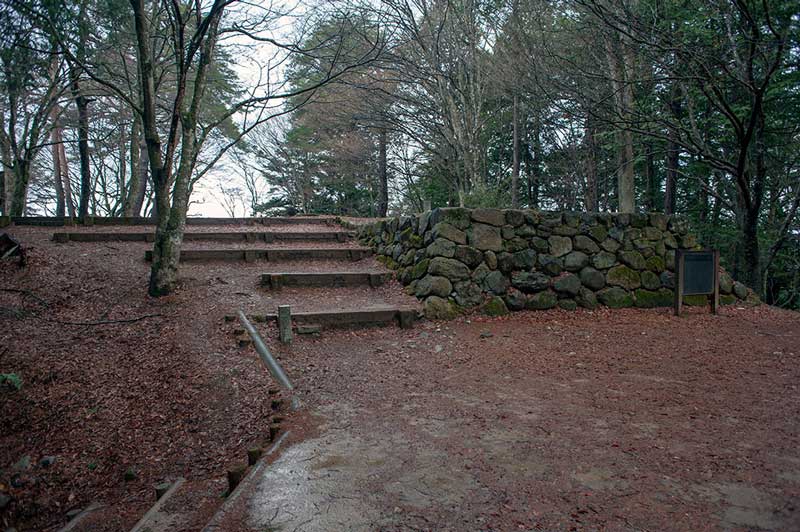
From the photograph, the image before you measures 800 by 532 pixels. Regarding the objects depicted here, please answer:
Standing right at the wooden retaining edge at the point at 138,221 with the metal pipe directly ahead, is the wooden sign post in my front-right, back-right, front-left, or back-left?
front-left

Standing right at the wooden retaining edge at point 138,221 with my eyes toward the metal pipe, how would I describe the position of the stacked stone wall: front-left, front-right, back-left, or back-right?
front-left

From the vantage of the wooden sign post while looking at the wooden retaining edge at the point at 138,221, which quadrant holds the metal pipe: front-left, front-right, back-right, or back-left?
front-left

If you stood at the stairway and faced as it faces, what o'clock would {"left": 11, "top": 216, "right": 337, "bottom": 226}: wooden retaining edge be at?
The wooden retaining edge is roughly at 5 o'clock from the stairway.

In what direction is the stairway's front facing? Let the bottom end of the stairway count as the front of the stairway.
toward the camera
